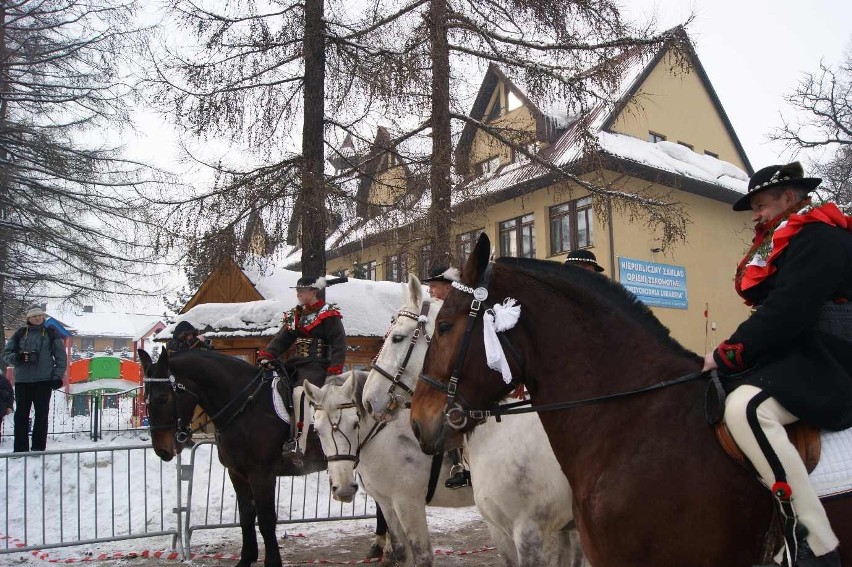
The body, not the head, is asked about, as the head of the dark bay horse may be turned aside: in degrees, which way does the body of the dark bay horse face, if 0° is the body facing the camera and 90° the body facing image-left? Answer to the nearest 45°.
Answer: approximately 45°

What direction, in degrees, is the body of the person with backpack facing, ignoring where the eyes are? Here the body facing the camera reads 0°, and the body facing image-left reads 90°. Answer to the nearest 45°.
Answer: approximately 0°

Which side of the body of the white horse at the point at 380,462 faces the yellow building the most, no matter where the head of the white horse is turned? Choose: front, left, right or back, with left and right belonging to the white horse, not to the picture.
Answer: back

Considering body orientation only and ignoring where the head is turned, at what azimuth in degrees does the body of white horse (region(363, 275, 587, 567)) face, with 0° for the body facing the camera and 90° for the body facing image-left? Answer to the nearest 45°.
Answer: approximately 45°

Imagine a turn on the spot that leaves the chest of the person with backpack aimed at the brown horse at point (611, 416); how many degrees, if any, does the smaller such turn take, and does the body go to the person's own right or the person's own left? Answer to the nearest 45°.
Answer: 0° — they already face it

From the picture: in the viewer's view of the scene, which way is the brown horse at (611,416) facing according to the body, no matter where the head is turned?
to the viewer's left

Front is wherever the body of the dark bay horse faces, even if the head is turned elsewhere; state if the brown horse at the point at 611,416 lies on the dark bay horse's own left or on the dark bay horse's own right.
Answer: on the dark bay horse's own left

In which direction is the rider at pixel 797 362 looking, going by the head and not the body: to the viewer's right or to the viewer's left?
to the viewer's left

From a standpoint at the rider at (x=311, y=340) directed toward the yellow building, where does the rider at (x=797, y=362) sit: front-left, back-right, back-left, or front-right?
back-right
